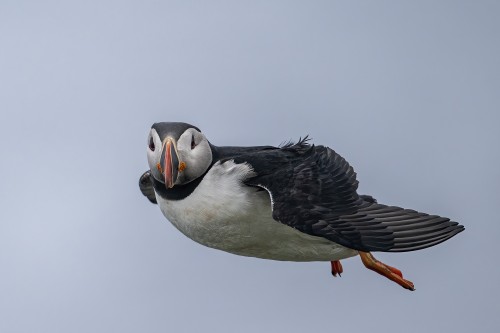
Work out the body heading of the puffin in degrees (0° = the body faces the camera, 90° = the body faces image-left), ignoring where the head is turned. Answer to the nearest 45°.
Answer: approximately 45°
